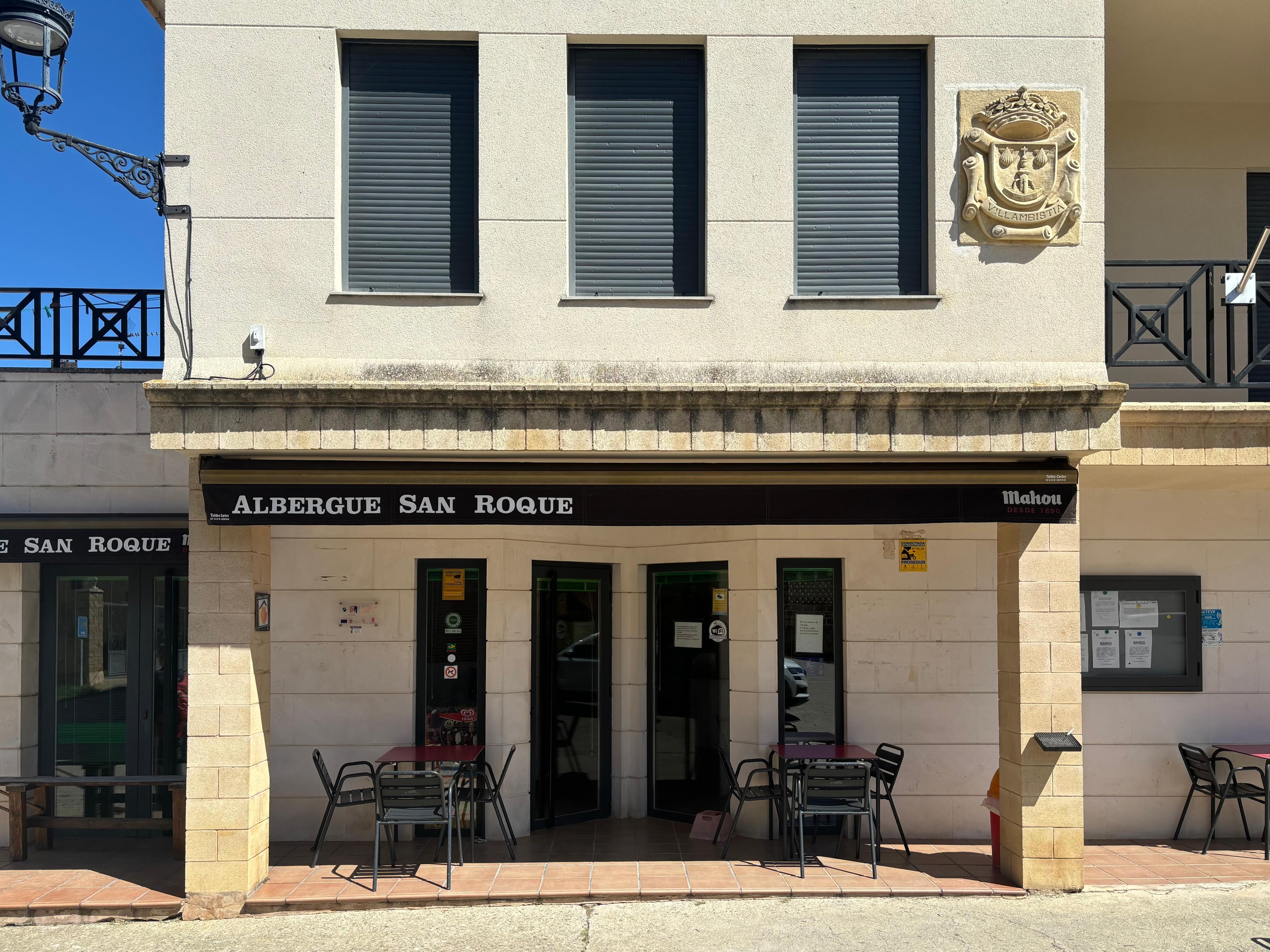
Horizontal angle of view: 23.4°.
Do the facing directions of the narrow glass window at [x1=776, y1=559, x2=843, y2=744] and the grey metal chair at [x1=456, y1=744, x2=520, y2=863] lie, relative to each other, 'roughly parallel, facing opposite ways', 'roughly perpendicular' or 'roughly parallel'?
roughly perpendicular

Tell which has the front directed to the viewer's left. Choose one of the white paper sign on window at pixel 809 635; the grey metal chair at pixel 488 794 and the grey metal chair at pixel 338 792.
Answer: the grey metal chair at pixel 488 794

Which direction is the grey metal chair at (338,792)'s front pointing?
to the viewer's right

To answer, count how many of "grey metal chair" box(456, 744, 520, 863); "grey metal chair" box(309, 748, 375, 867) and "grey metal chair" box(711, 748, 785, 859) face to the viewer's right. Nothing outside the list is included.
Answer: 2

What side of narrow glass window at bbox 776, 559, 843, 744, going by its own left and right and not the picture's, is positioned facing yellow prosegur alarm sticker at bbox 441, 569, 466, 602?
right

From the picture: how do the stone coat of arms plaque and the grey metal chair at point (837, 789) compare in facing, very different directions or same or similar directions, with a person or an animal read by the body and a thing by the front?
very different directions

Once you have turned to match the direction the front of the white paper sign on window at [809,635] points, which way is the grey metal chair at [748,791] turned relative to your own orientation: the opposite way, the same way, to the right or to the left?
to the left

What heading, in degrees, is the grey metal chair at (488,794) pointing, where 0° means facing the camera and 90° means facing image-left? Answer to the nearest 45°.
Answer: approximately 90°

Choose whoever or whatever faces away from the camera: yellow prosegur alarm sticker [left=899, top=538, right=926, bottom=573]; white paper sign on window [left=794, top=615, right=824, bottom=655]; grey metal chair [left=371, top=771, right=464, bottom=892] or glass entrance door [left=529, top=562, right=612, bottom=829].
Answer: the grey metal chair

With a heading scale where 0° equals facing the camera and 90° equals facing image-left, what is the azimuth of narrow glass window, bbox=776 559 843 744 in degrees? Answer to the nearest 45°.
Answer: approximately 0°

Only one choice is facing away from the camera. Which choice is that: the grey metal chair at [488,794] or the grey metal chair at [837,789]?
the grey metal chair at [837,789]
